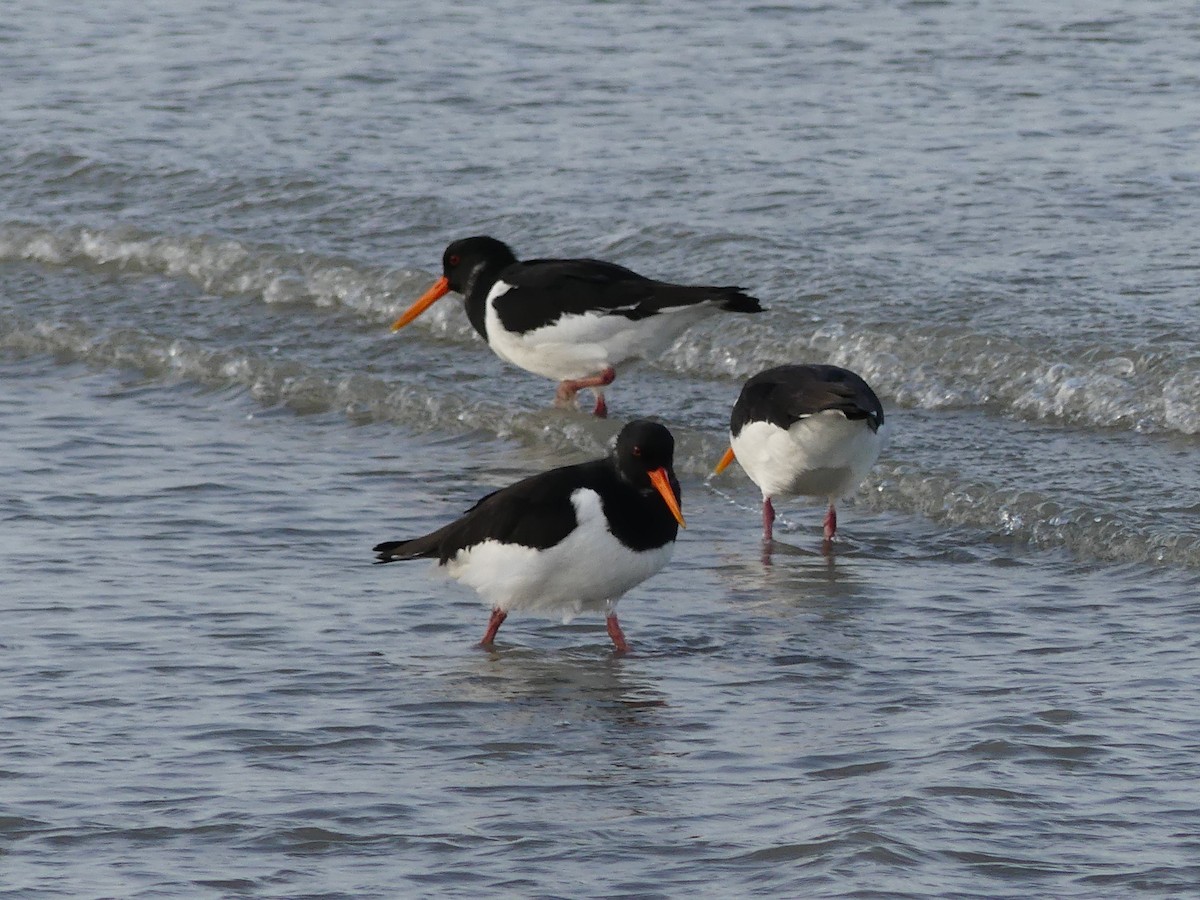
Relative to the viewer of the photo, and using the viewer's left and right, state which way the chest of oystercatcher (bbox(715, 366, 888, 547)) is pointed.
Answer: facing away from the viewer and to the left of the viewer

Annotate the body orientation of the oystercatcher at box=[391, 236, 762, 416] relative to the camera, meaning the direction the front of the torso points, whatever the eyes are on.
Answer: to the viewer's left

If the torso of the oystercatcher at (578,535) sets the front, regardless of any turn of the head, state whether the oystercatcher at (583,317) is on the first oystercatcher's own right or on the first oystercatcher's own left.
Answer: on the first oystercatcher's own left

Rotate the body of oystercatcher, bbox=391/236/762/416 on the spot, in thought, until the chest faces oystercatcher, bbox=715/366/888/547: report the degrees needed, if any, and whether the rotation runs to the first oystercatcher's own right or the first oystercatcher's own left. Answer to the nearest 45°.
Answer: approximately 90° to the first oystercatcher's own left

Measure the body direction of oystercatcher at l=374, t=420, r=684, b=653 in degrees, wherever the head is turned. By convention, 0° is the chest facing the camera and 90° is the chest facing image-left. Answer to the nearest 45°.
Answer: approximately 315°

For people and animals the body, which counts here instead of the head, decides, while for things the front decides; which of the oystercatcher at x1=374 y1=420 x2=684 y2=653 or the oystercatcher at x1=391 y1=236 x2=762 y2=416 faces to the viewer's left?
the oystercatcher at x1=391 y1=236 x2=762 y2=416

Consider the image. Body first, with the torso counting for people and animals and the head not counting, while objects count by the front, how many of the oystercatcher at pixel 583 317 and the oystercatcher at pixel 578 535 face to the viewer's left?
1

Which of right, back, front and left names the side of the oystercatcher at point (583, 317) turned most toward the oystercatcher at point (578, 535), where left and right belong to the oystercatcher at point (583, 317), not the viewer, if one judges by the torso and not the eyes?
left
